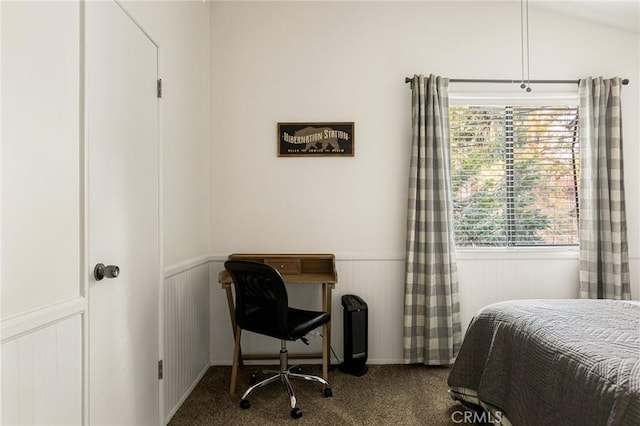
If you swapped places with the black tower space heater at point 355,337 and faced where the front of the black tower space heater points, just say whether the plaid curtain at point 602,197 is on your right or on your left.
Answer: on your left

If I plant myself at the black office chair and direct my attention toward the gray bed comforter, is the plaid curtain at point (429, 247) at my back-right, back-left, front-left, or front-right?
front-left

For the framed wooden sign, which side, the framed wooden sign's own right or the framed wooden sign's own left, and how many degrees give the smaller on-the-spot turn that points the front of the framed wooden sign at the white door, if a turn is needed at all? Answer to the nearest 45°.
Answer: approximately 45° to the framed wooden sign's own right

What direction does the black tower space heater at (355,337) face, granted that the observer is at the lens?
facing the viewer and to the right of the viewer

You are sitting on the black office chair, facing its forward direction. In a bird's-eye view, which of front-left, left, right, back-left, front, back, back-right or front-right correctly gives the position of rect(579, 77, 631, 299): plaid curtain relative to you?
front-right

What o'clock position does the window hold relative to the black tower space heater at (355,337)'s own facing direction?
The window is roughly at 10 o'clock from the black tower space heater.

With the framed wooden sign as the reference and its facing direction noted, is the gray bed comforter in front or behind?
in front

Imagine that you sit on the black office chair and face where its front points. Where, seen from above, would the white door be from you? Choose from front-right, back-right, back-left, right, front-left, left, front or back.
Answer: back

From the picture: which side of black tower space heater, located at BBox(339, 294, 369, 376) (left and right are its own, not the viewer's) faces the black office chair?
right

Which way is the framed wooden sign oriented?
toward the camera

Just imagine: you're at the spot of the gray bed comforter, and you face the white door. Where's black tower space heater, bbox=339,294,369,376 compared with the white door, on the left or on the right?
right

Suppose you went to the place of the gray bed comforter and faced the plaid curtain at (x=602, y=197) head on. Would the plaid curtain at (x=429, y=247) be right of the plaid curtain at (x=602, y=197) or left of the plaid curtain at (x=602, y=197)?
left

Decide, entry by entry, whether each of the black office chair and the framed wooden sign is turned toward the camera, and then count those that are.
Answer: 1

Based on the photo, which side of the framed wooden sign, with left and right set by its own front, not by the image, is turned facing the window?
left

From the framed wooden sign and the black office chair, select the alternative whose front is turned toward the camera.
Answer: the framed wooden sign

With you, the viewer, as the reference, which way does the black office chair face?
facing away from the viewer and to the right of the viewer

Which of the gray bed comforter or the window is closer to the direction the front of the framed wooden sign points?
the gray bed comforter
